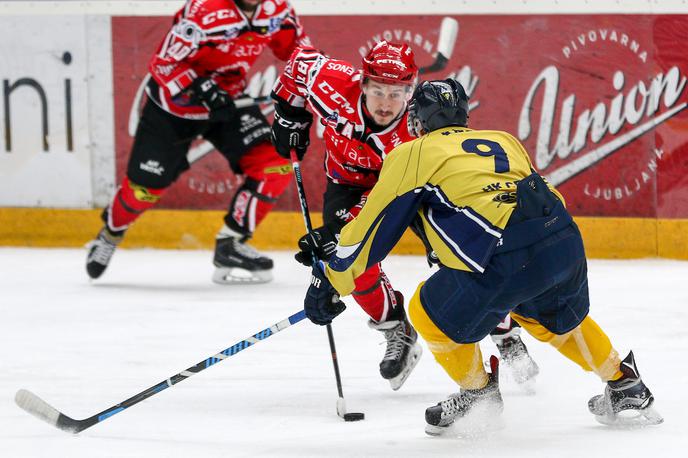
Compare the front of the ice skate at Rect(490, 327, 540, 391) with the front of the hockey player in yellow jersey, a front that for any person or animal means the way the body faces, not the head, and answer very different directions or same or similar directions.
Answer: very different directions

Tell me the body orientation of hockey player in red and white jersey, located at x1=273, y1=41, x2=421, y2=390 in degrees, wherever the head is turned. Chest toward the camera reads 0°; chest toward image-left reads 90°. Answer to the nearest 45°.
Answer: approximately 0°

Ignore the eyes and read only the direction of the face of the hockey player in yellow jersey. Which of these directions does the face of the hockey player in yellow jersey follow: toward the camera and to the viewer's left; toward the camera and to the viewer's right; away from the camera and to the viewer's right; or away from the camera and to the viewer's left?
away from the camera and to the viewer's left

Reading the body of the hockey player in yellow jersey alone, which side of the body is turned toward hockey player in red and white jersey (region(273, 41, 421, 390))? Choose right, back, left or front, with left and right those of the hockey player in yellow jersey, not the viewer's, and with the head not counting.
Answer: front

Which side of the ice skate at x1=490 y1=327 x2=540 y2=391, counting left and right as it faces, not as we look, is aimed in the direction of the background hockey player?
back

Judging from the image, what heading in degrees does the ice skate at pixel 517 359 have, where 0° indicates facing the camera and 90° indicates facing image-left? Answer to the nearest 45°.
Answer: approximately 315°

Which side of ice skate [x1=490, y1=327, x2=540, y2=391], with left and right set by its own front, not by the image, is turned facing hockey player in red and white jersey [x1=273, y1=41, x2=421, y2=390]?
back

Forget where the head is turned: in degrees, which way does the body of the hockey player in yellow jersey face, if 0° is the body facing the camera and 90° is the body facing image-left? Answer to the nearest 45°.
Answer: approximately 135°
